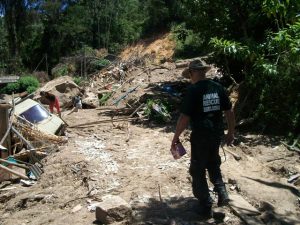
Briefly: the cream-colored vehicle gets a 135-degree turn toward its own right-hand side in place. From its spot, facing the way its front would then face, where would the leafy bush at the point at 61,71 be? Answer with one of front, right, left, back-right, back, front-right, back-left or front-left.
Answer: right

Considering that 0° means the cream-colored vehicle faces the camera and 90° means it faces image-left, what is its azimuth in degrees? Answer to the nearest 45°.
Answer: approximately 315°

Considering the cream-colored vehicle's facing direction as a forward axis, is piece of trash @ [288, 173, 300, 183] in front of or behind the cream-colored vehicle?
in front

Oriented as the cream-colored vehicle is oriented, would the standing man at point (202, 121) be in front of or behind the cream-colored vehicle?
in front

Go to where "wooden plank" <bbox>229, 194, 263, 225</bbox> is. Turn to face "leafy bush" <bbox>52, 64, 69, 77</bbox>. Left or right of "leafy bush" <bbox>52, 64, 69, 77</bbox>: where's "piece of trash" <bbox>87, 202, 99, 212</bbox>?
left

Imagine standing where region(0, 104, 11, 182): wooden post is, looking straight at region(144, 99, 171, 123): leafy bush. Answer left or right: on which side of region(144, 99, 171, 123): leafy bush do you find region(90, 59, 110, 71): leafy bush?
left

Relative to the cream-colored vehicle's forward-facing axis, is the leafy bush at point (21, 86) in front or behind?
behind

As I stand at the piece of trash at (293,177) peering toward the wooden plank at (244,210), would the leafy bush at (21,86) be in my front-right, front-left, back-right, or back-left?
back-right

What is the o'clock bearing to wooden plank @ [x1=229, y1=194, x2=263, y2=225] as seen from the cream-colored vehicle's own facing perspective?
The wooden plank is roughly at 1 o'clock from the cream-colored vehicle.

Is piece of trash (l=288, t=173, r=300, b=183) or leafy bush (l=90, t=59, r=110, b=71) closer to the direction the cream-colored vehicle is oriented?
the piece of trash

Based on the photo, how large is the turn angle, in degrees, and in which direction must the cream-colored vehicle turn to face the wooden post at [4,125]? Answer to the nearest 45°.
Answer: approximately 90° to its right

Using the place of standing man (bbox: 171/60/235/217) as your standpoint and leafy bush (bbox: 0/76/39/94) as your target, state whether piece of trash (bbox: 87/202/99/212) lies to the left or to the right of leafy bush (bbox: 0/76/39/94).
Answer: left

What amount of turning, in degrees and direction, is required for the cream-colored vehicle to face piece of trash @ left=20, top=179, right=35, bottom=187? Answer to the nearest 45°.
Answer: approximately 45° to its right

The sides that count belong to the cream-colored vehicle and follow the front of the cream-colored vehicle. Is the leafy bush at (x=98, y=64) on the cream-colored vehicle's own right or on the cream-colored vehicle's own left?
on the cream-colored vehicle's own left
